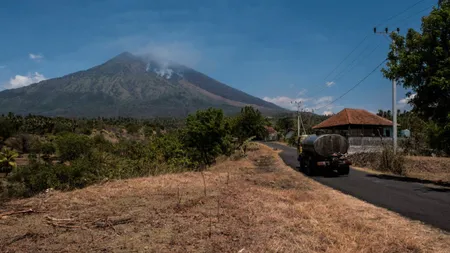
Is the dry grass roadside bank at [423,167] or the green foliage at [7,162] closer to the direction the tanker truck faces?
the green foliage

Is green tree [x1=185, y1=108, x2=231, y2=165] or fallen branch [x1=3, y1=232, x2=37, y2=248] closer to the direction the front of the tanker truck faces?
the green tree

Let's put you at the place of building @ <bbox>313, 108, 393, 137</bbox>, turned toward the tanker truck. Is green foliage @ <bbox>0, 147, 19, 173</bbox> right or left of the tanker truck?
right

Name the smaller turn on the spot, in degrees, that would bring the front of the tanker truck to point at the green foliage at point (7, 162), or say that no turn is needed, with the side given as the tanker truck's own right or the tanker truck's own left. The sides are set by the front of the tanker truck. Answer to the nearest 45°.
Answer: approximately 45° to the tanker truck's own left

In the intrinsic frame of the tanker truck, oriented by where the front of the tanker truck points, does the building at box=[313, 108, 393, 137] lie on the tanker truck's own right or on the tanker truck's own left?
on the tanker truck's own right

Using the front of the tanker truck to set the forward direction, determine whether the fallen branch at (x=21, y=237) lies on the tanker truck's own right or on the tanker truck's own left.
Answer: on the tanker truck's own left

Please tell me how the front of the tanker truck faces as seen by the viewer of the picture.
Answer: facing away from the viewer and to the left of the viewer

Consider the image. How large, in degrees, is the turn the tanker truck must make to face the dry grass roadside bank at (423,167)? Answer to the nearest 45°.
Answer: approximately 90° to its right

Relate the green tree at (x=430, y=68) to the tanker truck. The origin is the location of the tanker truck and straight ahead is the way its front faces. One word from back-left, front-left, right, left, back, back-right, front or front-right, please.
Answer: back-right
